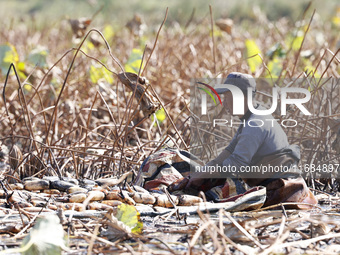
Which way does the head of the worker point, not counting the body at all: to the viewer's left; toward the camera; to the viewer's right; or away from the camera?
to the viewer's left

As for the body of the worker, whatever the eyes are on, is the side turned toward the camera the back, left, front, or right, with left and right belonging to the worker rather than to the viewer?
left
